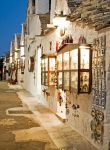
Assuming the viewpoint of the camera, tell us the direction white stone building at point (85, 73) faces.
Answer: facing the viewer and to the left of the viewer
